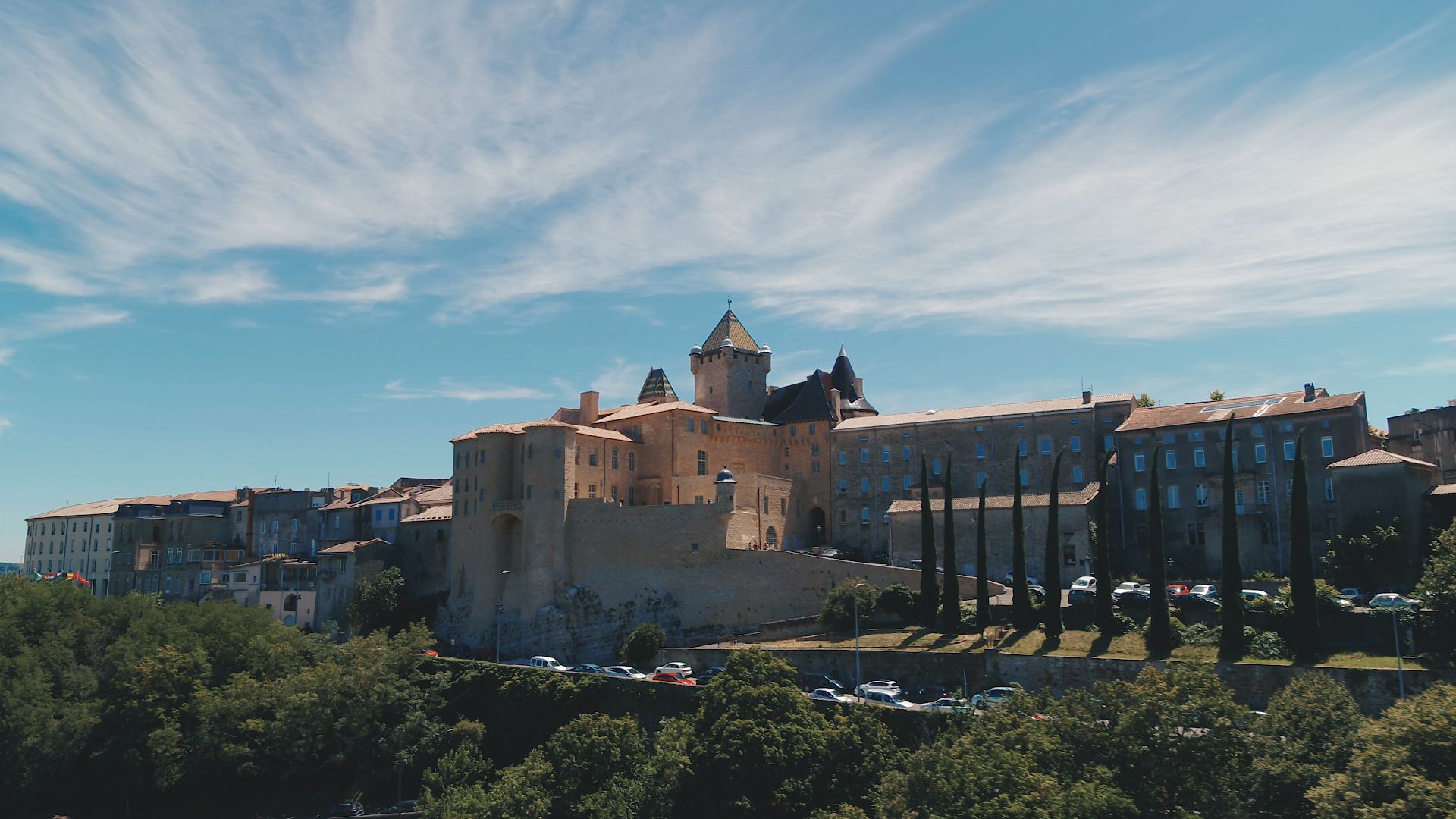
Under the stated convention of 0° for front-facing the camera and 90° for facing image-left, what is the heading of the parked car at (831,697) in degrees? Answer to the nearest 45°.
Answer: approximately 315°

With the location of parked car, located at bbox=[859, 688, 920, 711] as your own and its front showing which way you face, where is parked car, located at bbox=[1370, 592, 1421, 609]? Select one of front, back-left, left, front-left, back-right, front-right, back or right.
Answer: front-left

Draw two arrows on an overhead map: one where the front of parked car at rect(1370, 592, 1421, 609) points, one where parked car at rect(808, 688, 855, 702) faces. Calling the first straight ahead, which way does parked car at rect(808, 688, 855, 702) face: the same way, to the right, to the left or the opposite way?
the same way

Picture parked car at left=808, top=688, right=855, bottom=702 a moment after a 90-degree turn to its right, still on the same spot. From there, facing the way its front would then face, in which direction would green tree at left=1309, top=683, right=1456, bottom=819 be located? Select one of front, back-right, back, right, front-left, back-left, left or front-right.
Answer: left

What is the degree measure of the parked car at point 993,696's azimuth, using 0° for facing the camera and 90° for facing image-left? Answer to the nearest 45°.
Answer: approximately 45°

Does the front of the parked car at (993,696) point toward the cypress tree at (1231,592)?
no

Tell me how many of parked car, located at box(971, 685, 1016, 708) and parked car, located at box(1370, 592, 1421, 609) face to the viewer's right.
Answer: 1

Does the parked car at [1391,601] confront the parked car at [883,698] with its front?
no

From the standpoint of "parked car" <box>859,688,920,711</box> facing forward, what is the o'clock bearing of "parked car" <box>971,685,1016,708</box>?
"parked car" <box>971,685,1016,708</box> is roughly at 11 o'clock from "parked car" <box>859,688,920,711</box>.

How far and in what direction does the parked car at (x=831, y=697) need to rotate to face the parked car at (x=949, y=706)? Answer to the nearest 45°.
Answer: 0° — it already faces it

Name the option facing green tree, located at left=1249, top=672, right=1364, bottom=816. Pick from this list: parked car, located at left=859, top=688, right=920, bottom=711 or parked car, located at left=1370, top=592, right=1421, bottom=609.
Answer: parked car, located at left=859, top=688, right=920, bottom=711
